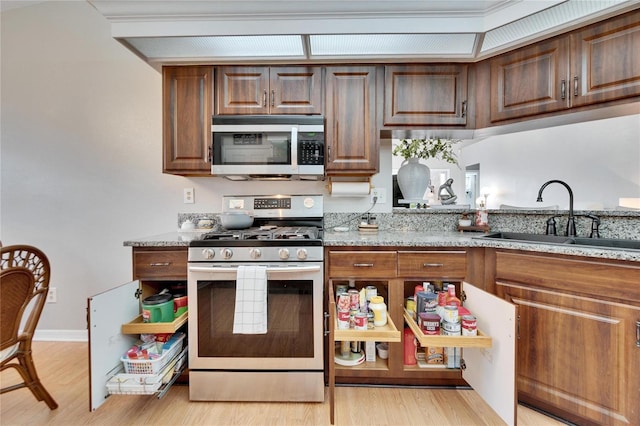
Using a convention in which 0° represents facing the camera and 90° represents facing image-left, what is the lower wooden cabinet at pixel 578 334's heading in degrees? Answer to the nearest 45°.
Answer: approximately 45°

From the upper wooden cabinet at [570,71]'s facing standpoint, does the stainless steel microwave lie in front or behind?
in front

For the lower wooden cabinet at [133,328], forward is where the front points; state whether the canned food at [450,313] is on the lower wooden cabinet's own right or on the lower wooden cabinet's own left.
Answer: on the lower wooden cabinet's own left

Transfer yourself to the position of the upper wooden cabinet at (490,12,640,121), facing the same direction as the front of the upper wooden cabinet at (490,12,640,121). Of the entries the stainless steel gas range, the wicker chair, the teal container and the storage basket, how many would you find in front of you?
4

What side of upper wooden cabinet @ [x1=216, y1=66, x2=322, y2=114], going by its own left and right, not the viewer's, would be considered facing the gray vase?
left
